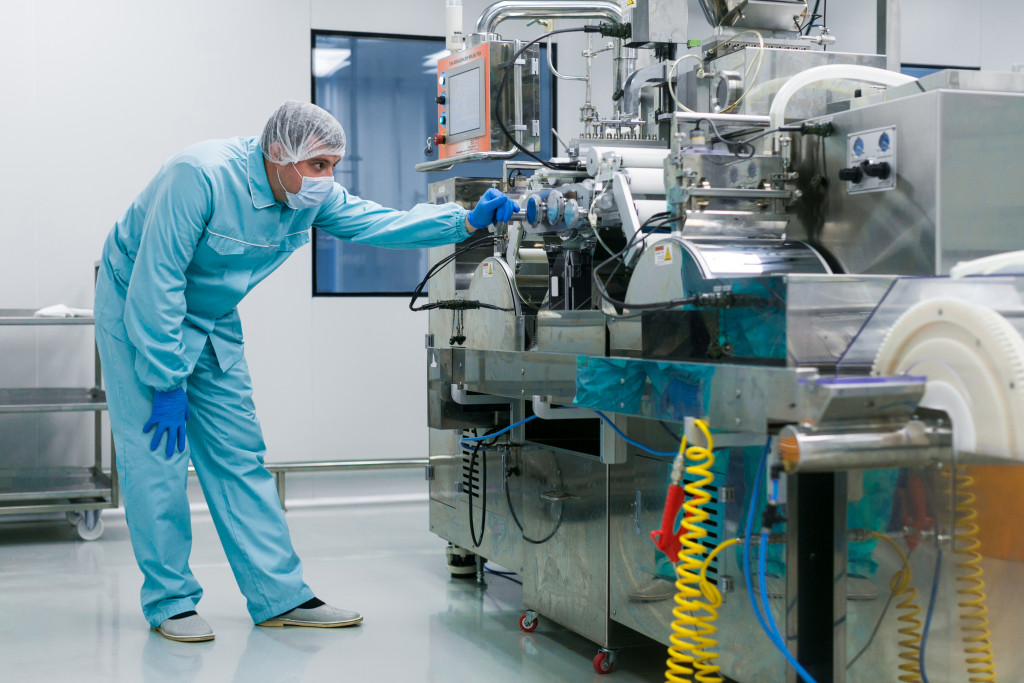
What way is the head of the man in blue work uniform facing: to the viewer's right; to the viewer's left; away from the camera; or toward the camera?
to the viewer's right

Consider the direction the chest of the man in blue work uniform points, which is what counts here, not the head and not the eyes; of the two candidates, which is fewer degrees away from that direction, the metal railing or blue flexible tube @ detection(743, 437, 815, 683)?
the blue flexible tube

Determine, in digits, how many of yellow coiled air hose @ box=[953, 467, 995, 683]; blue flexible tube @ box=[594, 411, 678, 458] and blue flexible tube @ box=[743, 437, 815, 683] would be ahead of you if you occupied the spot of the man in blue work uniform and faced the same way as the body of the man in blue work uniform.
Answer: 3

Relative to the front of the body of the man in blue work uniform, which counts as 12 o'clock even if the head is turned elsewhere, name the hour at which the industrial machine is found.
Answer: The industrial machine is roughly at 12 o'clock from the man in blue work uniform.

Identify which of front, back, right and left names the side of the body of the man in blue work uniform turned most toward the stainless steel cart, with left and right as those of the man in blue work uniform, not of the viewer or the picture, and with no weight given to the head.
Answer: back

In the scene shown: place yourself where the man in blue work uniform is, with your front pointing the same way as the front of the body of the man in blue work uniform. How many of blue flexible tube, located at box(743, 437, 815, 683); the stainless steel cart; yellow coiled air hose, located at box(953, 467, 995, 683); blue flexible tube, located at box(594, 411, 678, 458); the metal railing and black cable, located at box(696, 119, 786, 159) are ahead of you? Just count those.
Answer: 4

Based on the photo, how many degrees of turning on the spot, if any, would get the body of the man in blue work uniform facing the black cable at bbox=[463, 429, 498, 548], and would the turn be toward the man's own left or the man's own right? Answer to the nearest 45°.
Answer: approximately 45° to the man's own left

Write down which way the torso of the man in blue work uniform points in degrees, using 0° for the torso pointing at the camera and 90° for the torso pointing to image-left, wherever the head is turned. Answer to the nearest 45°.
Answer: approximately 315°

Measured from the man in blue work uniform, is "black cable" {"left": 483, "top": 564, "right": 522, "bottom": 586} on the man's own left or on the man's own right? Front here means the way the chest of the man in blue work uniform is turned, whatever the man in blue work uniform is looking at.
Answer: on the man's own left

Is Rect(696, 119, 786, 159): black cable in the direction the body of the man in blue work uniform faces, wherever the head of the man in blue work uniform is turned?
yes

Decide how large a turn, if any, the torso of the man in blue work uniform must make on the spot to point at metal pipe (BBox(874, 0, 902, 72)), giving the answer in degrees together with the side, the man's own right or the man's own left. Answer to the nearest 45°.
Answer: approximately 45° to the man's own left

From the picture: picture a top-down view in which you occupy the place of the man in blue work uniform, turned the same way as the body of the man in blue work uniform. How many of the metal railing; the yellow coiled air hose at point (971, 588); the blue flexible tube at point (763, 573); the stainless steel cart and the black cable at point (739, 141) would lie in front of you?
3

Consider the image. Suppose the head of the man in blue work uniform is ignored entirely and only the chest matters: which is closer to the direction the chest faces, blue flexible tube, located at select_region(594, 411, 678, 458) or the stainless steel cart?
the blue flexible tube
